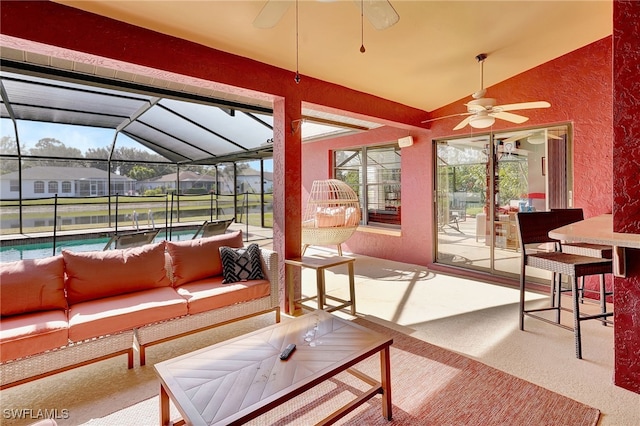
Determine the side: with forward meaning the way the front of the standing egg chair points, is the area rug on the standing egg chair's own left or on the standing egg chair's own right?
on the standing egg chair's own left

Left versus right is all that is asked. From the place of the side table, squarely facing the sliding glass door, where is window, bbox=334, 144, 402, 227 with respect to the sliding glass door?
left

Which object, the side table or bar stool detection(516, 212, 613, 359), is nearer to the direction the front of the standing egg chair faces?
the side table

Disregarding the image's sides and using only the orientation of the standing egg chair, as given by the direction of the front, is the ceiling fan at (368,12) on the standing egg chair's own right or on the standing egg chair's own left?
on the standing egg chair's own left

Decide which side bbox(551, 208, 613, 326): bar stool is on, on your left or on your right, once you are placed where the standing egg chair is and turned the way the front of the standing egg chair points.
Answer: on your left

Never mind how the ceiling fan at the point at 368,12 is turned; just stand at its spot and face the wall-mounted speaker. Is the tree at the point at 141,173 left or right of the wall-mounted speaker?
left

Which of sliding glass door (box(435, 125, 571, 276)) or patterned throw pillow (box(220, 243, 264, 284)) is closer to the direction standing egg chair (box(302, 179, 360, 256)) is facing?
the patterned throw pillow
